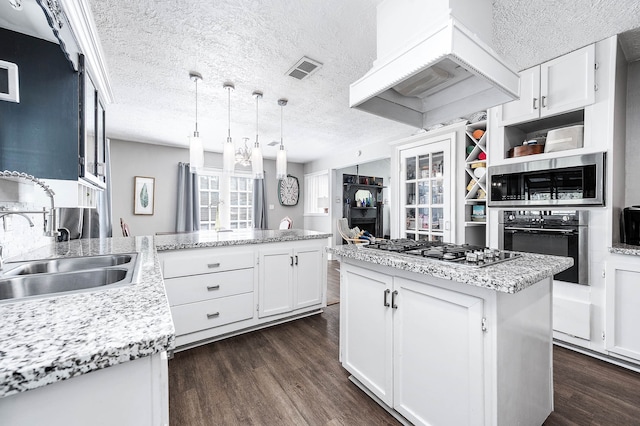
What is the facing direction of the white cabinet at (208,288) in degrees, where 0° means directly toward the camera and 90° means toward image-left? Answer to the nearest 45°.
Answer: approximately 315°

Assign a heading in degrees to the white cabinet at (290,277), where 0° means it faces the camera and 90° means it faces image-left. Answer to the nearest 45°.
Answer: approximately 315°

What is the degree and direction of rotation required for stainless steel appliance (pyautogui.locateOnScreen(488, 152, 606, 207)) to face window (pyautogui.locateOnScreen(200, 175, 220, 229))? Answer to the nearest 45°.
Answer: approximately 45° to its right

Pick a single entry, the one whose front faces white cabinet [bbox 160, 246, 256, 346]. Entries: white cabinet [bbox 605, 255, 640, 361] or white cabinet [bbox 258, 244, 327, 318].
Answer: white cabinet [bbox 605, 255, 640, 361]

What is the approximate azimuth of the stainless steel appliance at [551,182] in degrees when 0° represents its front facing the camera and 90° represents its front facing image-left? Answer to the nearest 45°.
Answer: approximately 45°

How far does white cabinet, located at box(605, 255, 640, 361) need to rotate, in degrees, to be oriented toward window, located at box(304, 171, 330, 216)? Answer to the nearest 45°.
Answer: approximately 45° to its right

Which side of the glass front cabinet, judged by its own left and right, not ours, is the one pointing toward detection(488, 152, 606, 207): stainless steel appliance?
left

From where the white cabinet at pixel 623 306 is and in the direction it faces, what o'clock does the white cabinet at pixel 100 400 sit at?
the white cabinet at pixel 100 400 is roughly at 11 o'clock from the white cabinet at pixel 623 306.

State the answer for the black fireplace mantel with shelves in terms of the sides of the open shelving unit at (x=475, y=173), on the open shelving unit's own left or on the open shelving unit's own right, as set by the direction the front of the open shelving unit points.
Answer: on the open shelving unit's own right

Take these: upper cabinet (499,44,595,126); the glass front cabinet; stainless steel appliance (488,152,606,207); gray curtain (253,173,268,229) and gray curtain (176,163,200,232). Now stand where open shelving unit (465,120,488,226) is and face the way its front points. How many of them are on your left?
2

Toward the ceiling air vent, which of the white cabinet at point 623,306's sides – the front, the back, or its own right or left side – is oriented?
front

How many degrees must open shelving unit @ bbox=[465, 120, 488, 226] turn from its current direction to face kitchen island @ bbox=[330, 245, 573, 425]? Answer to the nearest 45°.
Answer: approximately 45° to its left

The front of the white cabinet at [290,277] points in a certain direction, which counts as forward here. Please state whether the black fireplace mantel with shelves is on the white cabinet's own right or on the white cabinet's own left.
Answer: on the white cabinet's own left
